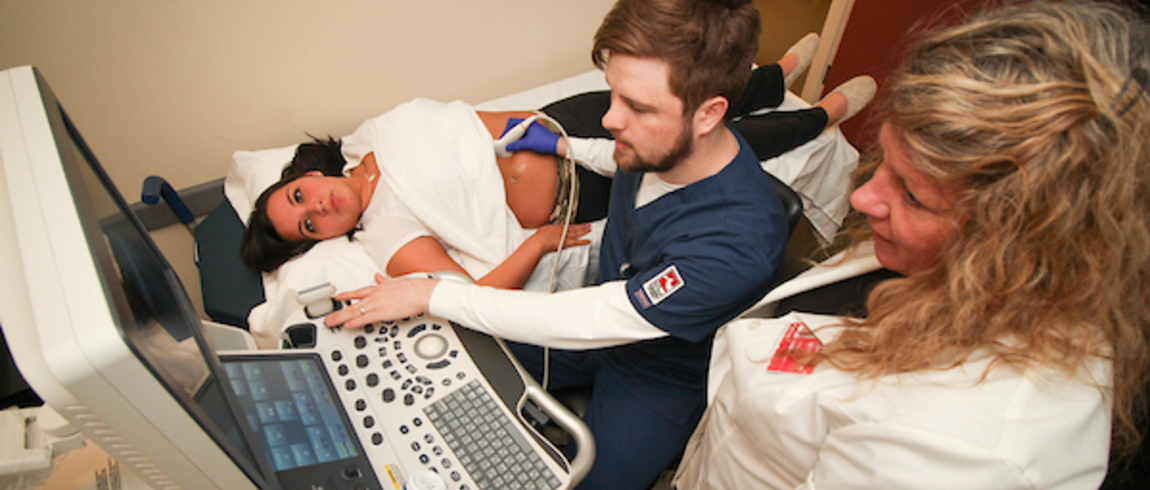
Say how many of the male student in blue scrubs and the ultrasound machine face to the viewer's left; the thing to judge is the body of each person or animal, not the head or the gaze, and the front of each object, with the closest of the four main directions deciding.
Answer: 1

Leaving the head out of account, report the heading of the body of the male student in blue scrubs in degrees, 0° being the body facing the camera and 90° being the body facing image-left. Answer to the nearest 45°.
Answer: approximately 90°

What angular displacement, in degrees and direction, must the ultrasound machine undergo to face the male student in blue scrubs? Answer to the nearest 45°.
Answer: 0° — it already faces them

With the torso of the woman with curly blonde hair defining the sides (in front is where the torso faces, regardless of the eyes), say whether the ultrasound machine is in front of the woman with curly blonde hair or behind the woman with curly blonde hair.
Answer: in front

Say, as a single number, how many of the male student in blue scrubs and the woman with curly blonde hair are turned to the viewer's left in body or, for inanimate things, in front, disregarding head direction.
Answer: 2

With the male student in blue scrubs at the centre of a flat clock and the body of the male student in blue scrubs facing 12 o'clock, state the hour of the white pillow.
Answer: The white pillow is roughly at 1 o'clock from the male student in blue scrubs.

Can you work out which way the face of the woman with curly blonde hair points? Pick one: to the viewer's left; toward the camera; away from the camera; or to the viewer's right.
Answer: to the viewer's left

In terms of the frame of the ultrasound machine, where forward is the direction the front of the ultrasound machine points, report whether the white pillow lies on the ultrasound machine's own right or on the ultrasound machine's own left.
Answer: on the ultrasound machine's own left

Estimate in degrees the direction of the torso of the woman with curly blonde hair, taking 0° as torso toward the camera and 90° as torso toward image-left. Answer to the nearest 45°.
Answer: approximately 90°

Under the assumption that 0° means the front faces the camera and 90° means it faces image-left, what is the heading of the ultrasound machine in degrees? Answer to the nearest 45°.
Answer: approximately 270°
